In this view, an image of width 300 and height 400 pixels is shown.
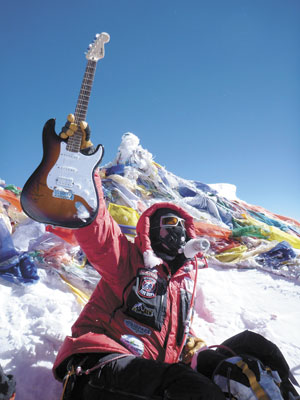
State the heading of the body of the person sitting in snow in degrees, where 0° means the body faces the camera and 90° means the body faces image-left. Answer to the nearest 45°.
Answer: approximately 315°
